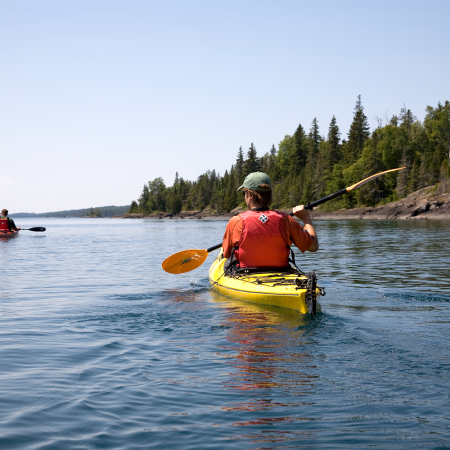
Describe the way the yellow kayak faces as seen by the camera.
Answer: facing away from the viewer and to the left of the viewer

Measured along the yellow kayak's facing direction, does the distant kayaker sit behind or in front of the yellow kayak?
in front

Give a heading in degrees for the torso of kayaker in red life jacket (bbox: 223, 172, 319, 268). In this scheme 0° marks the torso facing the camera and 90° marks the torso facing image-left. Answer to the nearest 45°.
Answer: approximately 180°

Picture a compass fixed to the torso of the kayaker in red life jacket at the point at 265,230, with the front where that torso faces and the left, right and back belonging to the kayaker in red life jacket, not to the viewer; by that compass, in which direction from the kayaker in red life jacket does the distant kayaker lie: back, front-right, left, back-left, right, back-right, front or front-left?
front-left
